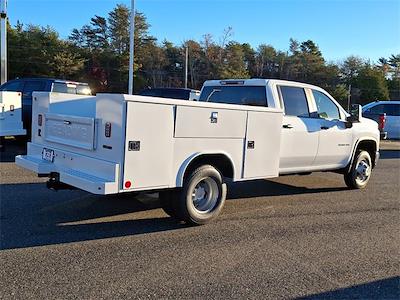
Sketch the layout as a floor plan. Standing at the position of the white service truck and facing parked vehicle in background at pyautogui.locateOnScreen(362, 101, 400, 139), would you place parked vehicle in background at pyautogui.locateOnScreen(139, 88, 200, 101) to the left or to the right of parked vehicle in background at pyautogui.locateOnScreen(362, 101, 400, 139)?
left

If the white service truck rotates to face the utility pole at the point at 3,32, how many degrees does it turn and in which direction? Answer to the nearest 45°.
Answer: approximately 90° to its left

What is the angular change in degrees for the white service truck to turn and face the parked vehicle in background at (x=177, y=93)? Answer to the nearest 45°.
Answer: approximately 45° to its left

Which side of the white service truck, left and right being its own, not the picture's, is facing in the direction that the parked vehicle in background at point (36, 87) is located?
left

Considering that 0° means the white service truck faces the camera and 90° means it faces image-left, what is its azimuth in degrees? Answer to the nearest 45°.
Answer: approximately 225°

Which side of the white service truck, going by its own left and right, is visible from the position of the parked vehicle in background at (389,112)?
front

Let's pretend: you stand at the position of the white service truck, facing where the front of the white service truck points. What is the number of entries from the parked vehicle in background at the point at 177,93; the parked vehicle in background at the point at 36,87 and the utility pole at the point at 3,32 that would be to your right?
0

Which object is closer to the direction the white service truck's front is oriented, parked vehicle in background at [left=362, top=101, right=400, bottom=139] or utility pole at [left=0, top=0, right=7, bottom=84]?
the parked vehicle in background

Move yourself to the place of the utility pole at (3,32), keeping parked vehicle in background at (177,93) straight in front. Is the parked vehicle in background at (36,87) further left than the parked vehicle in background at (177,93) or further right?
right
